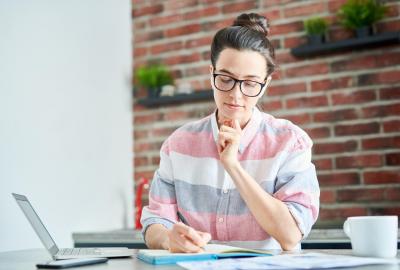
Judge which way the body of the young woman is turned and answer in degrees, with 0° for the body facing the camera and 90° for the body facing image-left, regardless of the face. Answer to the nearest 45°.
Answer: approximately 0°

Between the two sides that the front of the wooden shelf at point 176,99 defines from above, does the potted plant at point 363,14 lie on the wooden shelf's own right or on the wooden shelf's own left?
on the wooden shelf's own left

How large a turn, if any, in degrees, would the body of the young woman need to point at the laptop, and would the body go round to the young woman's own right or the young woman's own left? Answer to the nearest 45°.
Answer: approximately 45° to the young woman's own right

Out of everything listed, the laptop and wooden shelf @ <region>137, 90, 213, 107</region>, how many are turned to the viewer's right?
1

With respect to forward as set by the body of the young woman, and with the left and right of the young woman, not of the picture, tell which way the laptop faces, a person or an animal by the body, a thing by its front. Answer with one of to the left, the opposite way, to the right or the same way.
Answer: to the left

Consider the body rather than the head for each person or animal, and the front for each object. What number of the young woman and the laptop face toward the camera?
1

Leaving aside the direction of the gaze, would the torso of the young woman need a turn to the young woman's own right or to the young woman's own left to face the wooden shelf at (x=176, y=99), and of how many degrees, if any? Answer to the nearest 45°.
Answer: approximately 180°

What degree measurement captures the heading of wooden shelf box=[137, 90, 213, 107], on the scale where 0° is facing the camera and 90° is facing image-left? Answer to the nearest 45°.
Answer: approximately 45°

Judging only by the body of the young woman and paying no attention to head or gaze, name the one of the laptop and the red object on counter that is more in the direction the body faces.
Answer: the laptop

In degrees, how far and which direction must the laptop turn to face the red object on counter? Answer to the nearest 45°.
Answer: approximately 90° to its left

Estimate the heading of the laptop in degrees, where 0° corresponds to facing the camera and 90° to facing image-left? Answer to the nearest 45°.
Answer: approximately 270°

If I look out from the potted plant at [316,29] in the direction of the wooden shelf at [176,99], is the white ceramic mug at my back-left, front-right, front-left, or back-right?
back-left
